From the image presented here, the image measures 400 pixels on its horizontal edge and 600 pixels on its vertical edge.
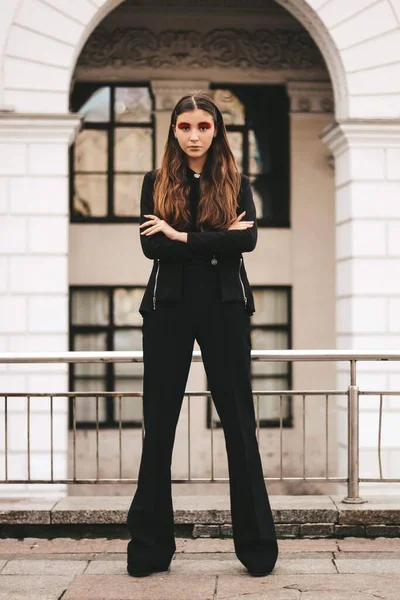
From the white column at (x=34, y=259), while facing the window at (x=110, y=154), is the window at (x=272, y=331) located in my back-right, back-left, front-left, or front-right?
front-right

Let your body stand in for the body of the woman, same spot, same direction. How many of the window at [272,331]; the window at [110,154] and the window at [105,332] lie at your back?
3

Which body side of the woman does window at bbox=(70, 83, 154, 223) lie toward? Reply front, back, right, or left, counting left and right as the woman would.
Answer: back

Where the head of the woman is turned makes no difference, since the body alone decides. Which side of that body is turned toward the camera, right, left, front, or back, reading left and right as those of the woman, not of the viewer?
front

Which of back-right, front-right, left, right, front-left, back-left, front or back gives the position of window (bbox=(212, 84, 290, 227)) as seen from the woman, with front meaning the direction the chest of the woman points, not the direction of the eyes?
back

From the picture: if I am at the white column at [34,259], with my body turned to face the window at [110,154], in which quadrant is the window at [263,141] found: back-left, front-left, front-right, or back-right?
front-right

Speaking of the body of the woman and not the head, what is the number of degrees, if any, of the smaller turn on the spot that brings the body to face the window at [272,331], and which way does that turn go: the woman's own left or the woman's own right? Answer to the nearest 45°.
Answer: approximately 180°

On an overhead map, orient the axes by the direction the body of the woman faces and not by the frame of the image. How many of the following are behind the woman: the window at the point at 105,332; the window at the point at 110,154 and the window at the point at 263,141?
3

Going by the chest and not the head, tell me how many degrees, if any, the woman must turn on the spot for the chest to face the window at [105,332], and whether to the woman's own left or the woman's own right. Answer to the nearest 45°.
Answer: approximately 180°

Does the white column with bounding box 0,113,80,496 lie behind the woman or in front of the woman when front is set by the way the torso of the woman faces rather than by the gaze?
behind

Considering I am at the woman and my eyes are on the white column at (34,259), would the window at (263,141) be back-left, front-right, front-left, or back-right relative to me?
front-right
